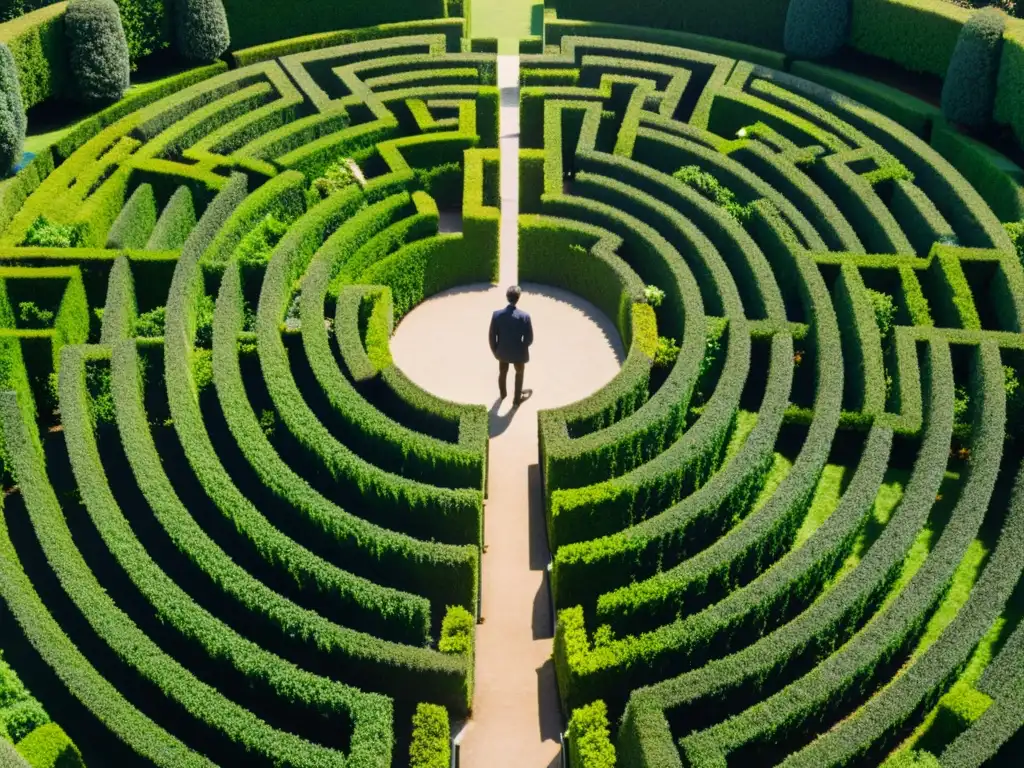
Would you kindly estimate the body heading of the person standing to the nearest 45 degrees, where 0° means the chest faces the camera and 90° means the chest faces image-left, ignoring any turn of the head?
approximately 180°

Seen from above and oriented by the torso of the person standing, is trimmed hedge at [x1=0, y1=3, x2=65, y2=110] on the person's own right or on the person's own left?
on the person's own left

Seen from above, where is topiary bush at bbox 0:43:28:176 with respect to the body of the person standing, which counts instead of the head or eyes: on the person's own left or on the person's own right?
on the person's own left

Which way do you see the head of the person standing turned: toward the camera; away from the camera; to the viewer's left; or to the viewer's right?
away from the camera

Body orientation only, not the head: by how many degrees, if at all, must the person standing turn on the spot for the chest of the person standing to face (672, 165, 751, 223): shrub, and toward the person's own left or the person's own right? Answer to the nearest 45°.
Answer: approximately 45° to the person's own right

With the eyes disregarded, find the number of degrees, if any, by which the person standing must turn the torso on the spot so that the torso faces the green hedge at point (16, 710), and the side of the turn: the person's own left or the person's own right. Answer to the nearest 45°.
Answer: approximately 135° to the person's own left
